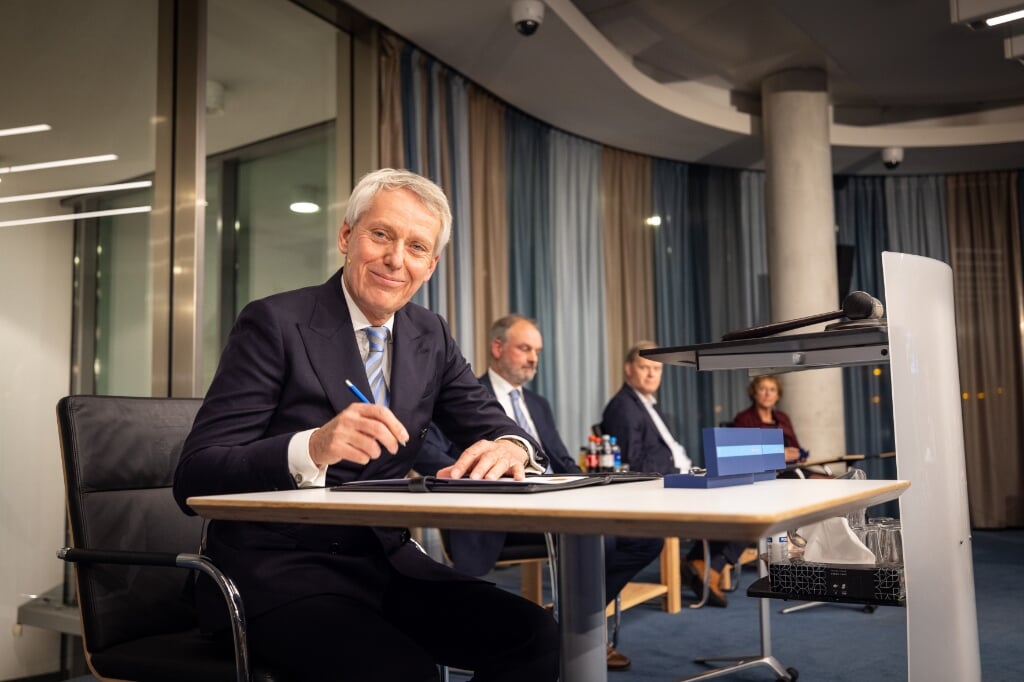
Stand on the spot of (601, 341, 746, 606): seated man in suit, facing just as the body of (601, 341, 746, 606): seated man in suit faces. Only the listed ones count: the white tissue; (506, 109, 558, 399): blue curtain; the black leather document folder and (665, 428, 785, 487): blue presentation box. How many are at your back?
1

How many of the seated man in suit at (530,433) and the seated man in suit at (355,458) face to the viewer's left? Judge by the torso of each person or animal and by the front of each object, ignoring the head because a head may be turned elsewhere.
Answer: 0

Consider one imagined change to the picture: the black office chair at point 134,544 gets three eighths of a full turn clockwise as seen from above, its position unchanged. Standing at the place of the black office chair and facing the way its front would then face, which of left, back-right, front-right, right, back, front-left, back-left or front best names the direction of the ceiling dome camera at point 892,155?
back-right

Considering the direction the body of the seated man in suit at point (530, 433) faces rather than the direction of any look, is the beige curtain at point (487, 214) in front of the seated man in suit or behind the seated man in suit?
behind

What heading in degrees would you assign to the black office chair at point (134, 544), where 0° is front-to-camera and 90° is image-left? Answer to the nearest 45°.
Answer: approximately 315°

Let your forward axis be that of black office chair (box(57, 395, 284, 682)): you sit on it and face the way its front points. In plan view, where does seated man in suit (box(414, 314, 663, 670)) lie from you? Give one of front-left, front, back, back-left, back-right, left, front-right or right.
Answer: left

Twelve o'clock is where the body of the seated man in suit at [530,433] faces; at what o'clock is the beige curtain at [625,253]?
The beige curtain is roughly at 8 o'clock from the seated man in suit.

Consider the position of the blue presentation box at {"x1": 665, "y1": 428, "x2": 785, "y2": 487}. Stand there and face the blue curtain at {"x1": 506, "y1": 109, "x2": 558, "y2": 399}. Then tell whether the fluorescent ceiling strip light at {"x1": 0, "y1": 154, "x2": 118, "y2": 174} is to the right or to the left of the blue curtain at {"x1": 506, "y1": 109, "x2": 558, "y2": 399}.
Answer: left

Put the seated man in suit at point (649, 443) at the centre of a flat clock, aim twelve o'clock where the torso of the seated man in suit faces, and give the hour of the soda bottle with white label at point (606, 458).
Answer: The soda bottle with white label is roughly at 2 o'clock from the seated man in suit.
